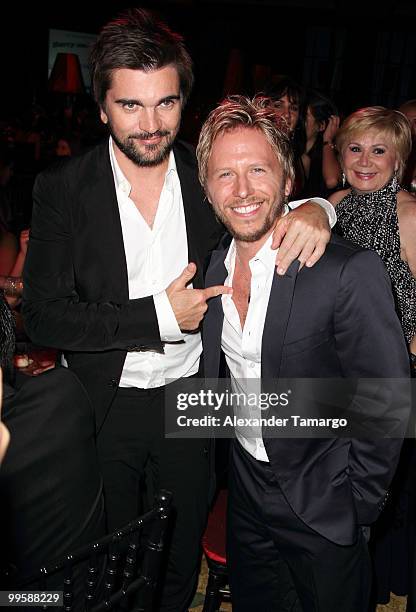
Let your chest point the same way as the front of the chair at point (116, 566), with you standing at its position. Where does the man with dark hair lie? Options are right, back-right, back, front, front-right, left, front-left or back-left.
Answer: front-right

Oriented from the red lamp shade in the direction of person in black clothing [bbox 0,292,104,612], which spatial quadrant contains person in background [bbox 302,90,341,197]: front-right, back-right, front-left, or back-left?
front-left

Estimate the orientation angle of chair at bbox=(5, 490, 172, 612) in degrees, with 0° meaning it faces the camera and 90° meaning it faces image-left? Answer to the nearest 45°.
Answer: approximately 135°

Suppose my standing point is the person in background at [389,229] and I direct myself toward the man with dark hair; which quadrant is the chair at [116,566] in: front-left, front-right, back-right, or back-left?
front-left

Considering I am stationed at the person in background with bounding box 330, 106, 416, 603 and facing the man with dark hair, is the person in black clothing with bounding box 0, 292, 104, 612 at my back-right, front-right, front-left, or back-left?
front-left

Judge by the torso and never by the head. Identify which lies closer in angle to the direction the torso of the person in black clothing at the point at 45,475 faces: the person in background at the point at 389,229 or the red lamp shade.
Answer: the red lamp shade

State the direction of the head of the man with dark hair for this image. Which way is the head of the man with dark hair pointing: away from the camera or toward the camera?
toward the camera

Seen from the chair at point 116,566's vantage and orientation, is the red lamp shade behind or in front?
in front
